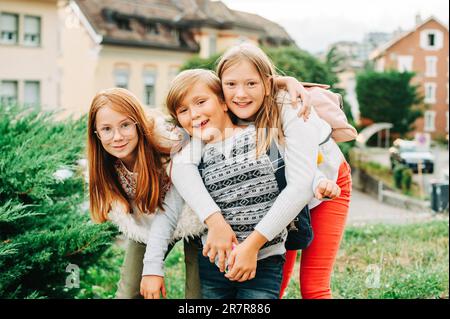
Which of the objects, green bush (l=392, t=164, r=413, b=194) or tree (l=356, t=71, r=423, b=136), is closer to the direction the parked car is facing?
the green bush

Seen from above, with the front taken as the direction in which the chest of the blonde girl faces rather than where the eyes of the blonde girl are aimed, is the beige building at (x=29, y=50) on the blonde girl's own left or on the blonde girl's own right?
on the blonde girl's own right

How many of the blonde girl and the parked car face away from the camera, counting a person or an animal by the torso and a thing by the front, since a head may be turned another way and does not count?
0

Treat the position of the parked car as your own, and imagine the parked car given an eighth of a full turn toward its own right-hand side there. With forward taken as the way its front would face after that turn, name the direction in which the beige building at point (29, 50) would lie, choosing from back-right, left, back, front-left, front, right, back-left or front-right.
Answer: front-right

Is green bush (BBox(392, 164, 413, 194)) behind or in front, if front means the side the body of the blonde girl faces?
behind

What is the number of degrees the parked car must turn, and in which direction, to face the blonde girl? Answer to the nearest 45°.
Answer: approximately 45° to its right

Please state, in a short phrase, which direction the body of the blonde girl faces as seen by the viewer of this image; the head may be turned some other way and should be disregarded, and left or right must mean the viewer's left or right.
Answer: facing the viewer and to the left of the viewer

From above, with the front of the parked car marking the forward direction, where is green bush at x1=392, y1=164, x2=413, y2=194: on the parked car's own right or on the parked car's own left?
on the parked car's own right

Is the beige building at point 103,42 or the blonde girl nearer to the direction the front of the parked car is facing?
the blonde girl

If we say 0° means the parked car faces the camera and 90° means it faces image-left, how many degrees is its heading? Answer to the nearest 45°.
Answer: approximately 315°

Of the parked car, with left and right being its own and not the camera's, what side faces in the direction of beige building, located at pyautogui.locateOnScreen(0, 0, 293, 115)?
right

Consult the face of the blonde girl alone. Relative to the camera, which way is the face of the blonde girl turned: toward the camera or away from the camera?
toward the camera
